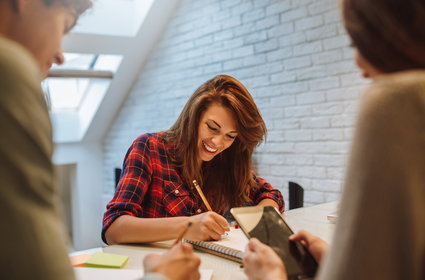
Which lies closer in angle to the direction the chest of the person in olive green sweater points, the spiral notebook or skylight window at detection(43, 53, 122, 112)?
the spiral notebook

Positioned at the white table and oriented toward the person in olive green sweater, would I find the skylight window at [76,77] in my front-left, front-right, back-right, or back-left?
back-right

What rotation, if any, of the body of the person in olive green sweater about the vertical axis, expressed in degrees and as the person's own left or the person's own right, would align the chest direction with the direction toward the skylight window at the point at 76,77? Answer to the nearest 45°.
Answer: approximately 90° to the person's own left

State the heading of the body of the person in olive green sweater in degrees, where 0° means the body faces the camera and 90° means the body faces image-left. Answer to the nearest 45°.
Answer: approximately 270°

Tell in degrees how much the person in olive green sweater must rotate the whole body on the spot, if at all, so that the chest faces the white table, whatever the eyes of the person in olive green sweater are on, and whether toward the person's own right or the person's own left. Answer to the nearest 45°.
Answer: approximately 45° to the person's own left
